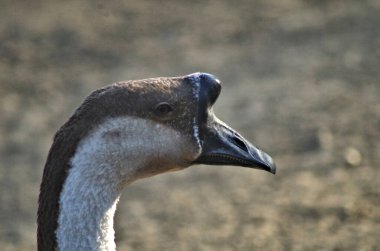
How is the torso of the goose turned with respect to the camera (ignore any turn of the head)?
to the viewer's right
